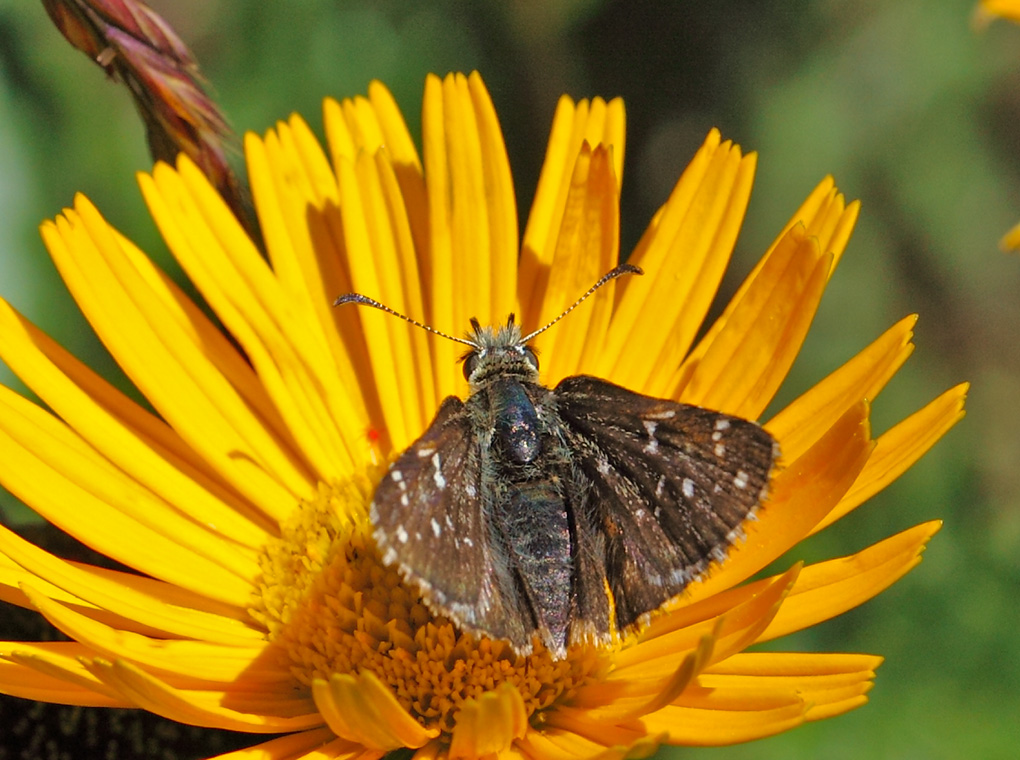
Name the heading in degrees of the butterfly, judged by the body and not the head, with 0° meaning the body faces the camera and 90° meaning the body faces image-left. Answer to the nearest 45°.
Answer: approximately 180°
